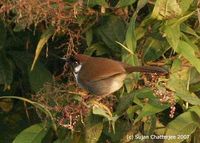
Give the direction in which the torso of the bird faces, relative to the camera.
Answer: to the viewer's left

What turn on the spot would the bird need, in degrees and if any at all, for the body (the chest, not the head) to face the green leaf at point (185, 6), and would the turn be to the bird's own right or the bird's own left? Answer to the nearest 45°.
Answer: approximately 180°
